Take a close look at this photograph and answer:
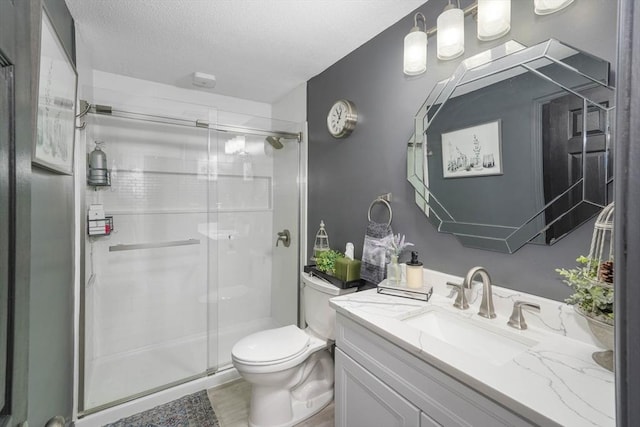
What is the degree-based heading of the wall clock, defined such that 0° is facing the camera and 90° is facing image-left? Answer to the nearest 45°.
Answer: approximately 45°

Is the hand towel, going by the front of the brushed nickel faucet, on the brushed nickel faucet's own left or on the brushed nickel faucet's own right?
on the brushed nickel faucet's own right

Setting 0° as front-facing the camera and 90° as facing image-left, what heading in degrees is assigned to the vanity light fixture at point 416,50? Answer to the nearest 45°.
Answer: approximately 45°

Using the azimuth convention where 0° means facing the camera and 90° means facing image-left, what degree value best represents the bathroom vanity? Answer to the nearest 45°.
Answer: approximately 45°

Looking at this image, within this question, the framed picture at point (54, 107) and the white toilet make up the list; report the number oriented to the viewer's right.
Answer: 1

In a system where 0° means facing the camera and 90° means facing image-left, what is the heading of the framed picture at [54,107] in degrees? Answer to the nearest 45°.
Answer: approximately 270°

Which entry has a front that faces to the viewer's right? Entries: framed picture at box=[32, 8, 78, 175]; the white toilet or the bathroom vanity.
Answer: the framed picture
